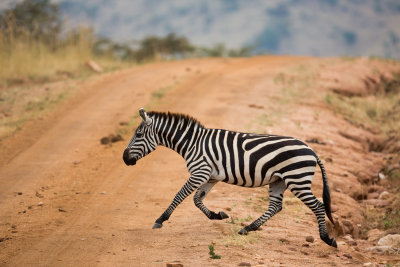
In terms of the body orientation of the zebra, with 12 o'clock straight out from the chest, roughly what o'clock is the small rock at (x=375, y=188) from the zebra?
The small rock is roughly at 4 o'clock from the zebra.

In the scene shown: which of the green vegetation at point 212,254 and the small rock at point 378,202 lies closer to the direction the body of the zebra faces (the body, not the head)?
the green vegetation

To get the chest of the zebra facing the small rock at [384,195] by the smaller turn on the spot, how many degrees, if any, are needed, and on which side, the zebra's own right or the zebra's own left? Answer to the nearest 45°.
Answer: approximately 135° to the zebra's own right

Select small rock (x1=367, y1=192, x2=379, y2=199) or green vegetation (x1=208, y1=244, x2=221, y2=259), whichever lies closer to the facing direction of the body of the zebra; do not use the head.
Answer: the green vegetation

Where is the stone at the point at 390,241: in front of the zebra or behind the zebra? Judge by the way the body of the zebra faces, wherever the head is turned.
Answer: behind

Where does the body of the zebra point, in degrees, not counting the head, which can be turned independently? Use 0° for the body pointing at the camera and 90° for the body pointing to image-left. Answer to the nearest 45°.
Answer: approximately 90°

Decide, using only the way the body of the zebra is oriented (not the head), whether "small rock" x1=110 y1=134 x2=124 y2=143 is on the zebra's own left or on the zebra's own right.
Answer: on the zebra's own right

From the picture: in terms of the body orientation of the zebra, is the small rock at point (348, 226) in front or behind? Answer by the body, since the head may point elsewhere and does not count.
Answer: behind

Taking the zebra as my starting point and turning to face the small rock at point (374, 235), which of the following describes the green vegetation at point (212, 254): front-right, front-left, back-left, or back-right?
back-right

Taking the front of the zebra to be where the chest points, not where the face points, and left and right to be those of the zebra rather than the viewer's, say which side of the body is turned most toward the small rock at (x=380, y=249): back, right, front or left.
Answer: back

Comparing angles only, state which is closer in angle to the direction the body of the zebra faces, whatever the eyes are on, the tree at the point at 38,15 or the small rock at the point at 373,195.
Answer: the tree
